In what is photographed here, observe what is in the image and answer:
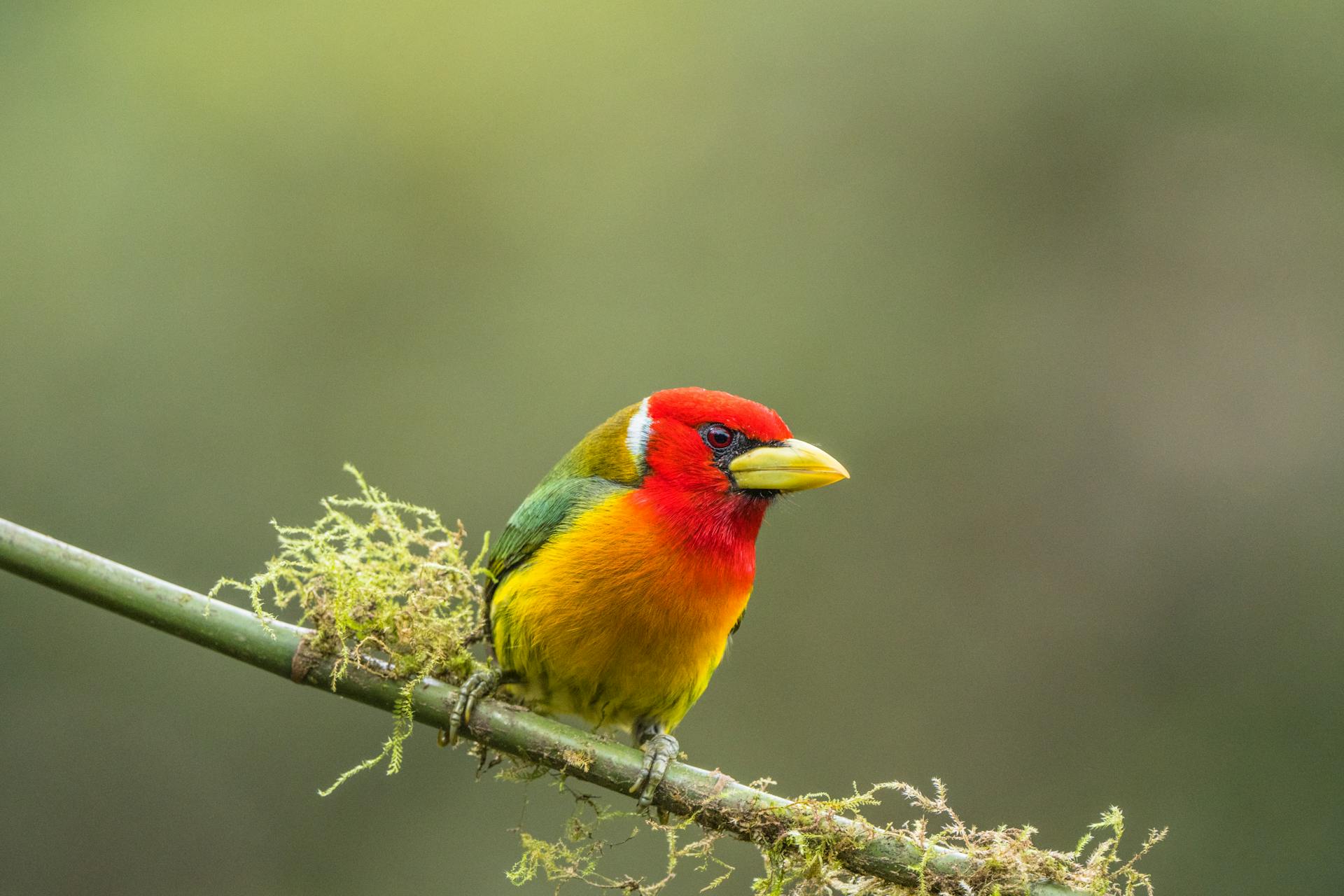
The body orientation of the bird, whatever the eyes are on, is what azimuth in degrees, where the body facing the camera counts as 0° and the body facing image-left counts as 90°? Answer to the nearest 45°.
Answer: approximately 315°
